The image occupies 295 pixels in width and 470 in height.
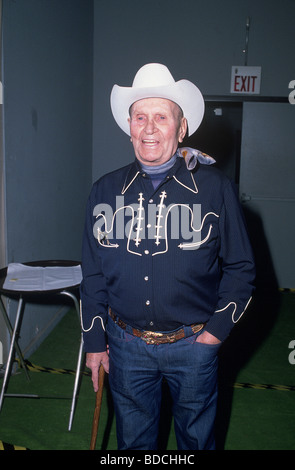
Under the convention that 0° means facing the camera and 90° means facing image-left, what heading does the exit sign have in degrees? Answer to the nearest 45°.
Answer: approximately 0°

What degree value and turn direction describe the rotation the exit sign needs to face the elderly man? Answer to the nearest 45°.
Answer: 0° — it already faces them
